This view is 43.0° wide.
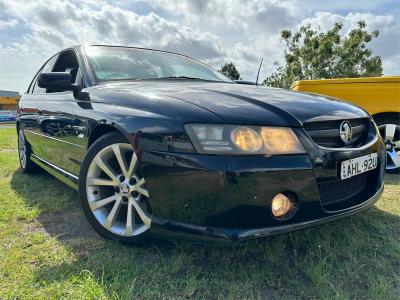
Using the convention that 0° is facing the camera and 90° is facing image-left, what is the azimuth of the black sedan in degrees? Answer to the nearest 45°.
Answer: approximately 315°

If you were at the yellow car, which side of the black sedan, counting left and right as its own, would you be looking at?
left

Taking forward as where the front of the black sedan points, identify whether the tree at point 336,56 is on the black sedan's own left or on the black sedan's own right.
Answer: on the black sedan's own left

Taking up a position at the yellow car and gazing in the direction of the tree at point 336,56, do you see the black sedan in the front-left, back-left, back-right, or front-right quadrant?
back-left

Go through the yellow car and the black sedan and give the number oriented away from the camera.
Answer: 0
